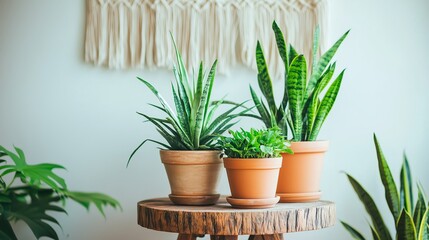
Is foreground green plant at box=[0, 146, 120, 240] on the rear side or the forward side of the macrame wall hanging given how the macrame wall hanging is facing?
on the forward side

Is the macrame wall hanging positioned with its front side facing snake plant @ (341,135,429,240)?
no

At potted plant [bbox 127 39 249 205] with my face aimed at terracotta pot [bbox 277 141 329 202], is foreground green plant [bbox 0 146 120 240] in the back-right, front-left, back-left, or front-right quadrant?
back-right

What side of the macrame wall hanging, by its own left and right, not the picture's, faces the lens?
front
